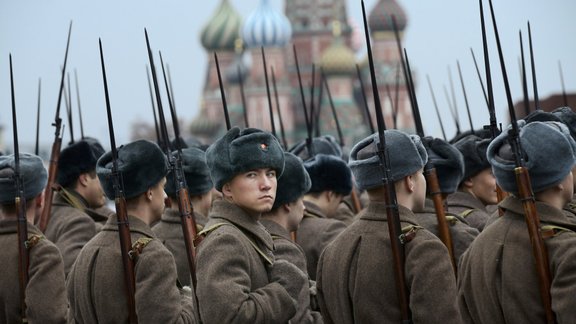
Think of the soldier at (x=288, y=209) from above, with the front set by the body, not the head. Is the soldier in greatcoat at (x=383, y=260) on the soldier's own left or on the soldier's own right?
on the soldier's own right

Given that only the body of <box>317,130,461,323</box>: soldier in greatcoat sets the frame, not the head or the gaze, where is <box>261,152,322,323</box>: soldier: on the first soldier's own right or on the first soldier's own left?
on the first soldier's own left

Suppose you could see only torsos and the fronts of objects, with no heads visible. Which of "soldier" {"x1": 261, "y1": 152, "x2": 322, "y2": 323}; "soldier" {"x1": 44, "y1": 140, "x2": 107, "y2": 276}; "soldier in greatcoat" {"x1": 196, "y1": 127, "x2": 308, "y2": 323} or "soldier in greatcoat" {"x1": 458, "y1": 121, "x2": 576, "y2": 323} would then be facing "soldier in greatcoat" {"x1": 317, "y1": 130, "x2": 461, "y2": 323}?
"soldier in greatcoat" {"x1": 196, "y1": 127, "x2": 308, "y2": 323}

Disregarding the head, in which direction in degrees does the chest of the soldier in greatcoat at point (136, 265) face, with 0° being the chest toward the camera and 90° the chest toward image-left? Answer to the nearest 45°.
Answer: approximately 225°

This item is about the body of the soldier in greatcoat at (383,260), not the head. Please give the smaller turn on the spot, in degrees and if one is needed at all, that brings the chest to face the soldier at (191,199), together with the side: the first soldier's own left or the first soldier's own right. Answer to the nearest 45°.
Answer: approximately 90° to the first soldier's own left

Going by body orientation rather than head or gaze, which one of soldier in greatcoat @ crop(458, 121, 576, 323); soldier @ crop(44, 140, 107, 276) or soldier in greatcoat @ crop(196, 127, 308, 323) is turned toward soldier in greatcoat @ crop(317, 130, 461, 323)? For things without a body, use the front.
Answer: soldier in greatcoat @ crop(196, 127, 308, 323)

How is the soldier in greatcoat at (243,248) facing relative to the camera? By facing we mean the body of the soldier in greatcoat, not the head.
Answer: to the viewer's right

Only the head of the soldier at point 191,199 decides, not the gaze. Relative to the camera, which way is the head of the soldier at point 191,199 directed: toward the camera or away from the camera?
away from the camera

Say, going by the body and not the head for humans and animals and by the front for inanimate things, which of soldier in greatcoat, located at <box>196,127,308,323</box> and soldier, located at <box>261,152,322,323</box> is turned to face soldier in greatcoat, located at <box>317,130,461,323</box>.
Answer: soldier in greatcoat, located at <box>196,127,308,323</box>
